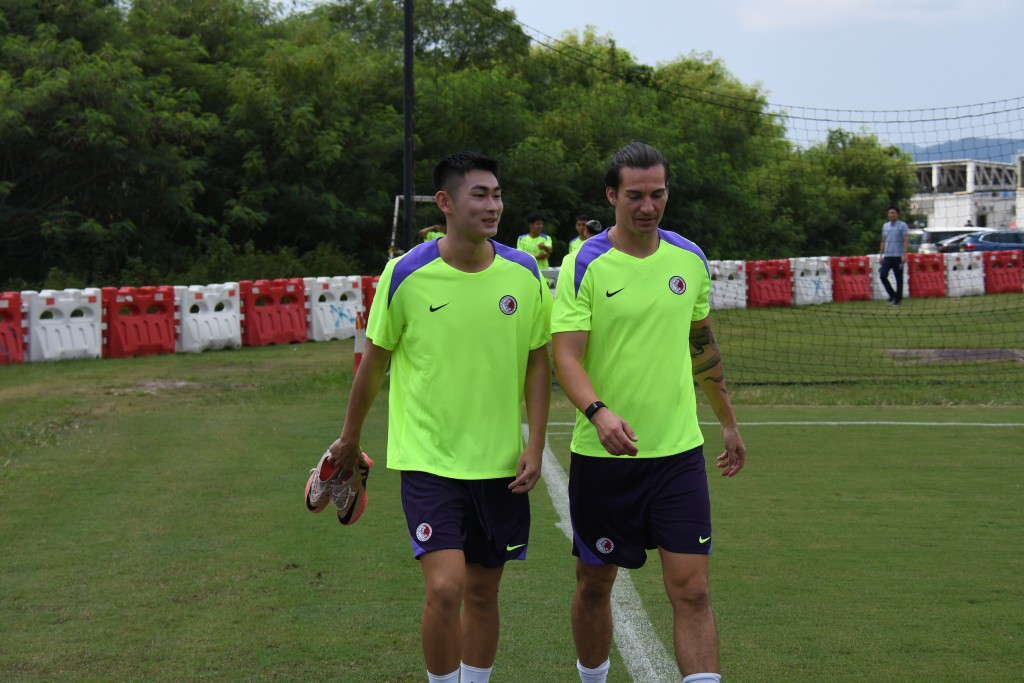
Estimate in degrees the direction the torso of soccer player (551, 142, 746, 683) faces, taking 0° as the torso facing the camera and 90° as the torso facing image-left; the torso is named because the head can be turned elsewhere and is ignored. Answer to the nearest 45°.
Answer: approximately 0°

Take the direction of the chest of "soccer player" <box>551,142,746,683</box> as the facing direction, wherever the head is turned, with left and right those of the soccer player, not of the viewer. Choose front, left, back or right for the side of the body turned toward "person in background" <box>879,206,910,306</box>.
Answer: back

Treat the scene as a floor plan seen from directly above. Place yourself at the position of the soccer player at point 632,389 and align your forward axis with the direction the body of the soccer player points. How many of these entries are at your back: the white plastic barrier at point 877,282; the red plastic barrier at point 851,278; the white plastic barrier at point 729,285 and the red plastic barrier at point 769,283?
4

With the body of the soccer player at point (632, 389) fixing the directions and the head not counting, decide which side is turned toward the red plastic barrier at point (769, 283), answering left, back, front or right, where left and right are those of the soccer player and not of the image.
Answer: back

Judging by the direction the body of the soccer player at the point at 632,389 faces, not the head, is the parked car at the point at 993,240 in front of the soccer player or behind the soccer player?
behind

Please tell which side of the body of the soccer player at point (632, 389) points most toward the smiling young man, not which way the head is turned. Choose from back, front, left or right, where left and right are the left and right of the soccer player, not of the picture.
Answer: right

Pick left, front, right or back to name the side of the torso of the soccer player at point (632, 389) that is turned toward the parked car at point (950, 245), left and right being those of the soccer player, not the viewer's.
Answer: back

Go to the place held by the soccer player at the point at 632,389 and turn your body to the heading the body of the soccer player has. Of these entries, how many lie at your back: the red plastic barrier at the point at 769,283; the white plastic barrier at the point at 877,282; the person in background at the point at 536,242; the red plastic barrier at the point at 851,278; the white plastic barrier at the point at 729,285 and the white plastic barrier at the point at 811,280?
6

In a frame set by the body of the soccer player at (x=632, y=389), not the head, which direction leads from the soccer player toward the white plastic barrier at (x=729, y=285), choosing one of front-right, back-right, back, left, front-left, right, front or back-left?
back

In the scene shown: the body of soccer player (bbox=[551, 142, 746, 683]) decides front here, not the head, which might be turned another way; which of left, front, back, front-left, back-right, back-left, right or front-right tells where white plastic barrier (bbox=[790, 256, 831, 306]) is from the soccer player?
back

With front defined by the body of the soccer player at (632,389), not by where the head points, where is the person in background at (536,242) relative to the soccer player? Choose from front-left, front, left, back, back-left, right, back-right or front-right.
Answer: back

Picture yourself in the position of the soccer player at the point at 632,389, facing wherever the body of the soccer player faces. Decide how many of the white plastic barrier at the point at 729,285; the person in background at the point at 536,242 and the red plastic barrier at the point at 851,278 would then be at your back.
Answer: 3

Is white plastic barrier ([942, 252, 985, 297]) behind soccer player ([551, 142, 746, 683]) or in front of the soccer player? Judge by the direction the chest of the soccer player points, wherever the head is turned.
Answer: behind

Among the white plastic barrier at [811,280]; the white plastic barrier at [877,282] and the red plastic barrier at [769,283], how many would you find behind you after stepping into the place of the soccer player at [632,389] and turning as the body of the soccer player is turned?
3

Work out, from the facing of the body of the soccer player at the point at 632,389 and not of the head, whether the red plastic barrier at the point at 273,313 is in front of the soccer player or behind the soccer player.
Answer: behind

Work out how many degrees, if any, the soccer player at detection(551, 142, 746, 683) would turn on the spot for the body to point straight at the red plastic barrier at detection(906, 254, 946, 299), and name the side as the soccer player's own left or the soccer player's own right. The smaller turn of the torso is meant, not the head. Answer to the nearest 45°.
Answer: approximately 180°

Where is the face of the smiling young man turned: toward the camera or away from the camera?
toward the camera
